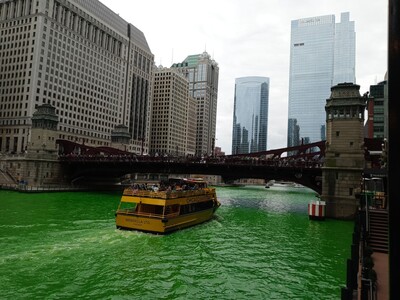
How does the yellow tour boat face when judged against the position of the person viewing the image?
facing away from the viewer and to the right of the viewer
